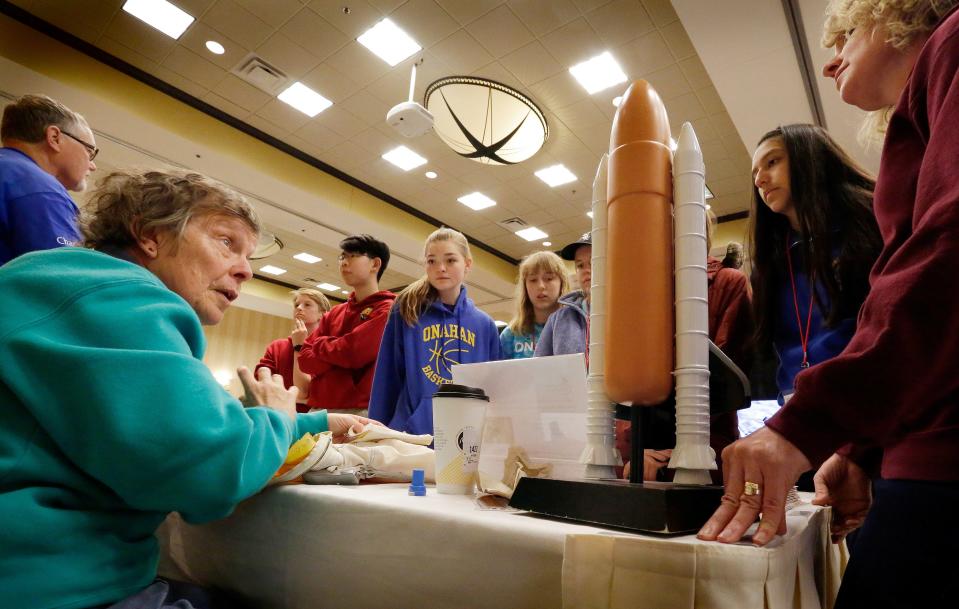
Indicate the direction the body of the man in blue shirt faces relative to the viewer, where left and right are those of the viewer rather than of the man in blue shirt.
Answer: facing to the right of the viewer

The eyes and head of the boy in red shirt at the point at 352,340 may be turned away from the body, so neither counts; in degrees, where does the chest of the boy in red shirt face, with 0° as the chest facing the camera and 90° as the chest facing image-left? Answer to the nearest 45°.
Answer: approximately 45°

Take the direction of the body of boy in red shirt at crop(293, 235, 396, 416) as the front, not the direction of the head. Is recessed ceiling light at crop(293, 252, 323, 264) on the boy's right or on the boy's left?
on the boy's right

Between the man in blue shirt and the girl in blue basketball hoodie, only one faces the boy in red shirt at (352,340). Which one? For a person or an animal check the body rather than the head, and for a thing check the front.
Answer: the man in blue shirt

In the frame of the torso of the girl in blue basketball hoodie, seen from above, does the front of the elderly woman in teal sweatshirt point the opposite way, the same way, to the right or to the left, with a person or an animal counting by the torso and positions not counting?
to the left

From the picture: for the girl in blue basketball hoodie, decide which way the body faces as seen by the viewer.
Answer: toward the camera

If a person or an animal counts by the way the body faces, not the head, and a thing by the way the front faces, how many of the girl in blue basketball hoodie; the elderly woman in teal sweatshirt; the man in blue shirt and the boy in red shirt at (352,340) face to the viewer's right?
2

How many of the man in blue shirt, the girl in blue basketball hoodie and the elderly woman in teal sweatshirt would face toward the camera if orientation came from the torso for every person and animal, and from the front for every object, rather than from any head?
1

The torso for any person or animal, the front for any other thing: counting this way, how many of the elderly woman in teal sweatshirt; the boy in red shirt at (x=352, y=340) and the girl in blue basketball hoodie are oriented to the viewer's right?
1

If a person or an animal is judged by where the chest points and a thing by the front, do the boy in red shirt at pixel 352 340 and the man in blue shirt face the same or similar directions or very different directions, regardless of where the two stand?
very different directions

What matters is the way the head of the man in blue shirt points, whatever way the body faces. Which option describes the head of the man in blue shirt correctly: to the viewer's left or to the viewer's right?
to the viewer's right

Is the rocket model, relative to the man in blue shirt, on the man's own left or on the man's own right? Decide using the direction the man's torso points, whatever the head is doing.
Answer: on the man's own right

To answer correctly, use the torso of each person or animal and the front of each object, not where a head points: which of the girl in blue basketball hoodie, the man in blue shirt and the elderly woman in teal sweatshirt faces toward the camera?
the girl in blue basketball hoodie

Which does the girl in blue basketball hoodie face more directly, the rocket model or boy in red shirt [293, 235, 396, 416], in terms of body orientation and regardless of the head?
the rocket model

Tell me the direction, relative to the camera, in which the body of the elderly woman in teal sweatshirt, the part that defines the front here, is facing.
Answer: to the viewer's right

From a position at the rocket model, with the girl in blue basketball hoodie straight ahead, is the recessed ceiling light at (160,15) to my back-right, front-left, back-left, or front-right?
front-left

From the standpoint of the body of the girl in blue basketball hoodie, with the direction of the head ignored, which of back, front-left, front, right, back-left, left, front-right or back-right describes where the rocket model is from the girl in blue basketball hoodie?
front
